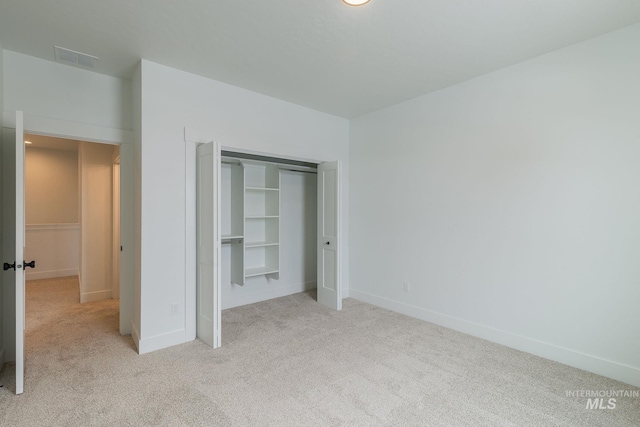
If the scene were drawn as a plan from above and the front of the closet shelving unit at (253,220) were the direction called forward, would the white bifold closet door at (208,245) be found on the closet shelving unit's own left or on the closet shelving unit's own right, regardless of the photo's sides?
on the closet shelving unit's own right

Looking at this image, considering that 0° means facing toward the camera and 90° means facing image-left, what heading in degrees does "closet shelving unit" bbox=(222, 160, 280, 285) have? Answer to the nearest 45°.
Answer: approximately 315°

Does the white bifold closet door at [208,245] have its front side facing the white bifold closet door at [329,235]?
no

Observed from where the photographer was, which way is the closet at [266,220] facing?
facing the viewer and to the right of the viewer

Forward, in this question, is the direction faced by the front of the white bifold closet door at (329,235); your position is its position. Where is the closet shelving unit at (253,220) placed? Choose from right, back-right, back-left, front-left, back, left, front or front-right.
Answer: front-right

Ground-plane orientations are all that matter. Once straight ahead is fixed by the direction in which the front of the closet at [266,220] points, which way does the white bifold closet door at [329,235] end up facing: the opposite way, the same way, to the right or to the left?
to the right

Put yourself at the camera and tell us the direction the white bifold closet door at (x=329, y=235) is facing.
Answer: facing the viewer and to the left of the viewer
